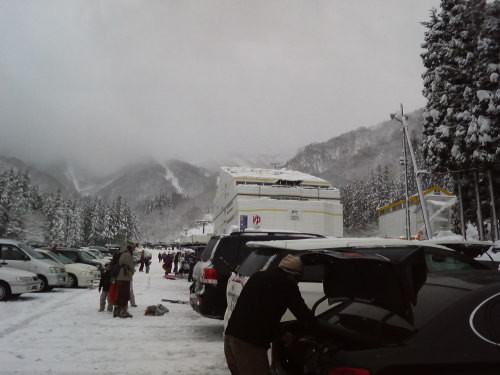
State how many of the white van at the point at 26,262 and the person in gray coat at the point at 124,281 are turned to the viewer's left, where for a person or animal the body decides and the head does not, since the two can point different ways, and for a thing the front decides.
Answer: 0

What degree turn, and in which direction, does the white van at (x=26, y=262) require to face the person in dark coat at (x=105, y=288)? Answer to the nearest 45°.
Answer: approximately 45° to its right

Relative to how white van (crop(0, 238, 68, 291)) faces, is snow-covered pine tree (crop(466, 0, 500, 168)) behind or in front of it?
in front

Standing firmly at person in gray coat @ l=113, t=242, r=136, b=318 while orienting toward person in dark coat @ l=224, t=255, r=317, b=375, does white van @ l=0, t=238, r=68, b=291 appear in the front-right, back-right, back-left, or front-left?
back-right

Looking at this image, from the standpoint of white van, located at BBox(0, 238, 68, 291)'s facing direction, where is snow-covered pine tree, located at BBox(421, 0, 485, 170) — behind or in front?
in front

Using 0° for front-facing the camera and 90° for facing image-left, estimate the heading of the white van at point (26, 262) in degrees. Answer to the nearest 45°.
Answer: approximately 315°
